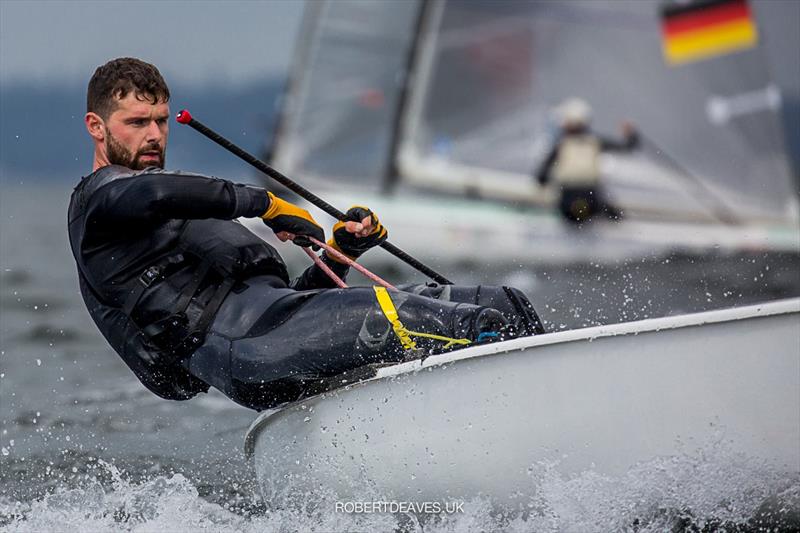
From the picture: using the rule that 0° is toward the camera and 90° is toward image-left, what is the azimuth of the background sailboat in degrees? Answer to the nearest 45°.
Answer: approximately 90°
